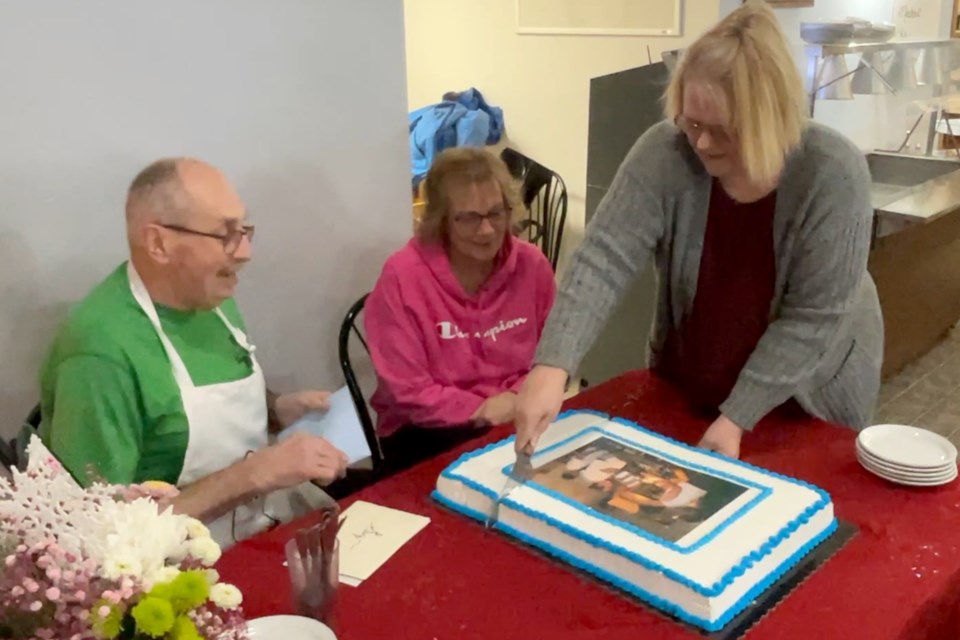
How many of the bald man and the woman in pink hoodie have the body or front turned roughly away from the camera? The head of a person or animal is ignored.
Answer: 0

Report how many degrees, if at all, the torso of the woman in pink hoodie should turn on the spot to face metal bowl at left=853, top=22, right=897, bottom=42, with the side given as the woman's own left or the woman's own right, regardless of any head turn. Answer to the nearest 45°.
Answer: approximately 90° to the woman's own left

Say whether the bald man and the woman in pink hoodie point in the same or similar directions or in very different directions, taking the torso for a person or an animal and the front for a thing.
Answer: same or similar directions

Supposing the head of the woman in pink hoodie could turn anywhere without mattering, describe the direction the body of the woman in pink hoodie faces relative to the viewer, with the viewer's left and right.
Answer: facing the viewer and to the right of the viewer

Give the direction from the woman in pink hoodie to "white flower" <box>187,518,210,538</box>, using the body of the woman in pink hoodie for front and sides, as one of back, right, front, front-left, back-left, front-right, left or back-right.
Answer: front-right

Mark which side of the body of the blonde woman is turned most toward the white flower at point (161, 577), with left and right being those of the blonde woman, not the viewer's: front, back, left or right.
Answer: front

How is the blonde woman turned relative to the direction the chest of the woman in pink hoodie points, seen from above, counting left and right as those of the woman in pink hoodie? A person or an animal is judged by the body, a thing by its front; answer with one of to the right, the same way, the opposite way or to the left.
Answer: to the right

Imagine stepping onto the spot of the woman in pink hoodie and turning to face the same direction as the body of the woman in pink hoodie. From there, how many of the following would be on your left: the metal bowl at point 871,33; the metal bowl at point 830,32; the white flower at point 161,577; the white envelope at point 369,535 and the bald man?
2

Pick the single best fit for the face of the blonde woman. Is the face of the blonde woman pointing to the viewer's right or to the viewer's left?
to the viewer's left

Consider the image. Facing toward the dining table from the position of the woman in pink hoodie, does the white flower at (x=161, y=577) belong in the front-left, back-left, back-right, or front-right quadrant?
front-right

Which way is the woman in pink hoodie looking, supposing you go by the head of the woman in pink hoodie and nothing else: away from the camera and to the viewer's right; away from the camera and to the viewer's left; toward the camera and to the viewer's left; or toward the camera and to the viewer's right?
toward the camera and to the viewer's right

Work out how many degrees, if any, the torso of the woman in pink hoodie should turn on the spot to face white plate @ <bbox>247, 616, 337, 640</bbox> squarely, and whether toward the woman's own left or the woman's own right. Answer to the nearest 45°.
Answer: approximately 45° to the woman's own right

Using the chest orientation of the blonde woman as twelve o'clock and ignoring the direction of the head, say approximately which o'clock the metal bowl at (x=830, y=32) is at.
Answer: The metal bowl is roughly at 5 o'clock from the blonde woman.

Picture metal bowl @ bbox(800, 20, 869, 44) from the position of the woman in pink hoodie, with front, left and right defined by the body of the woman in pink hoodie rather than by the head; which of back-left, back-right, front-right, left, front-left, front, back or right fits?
left

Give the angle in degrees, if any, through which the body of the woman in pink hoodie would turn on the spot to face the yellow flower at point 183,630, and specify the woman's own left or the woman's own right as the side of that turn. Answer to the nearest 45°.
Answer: approximately 45° to the woman's own right

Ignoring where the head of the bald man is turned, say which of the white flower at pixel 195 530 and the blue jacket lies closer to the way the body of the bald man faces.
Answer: the white flower

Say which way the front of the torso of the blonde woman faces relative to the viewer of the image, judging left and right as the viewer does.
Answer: facing the viewer and to the left of the viewer
